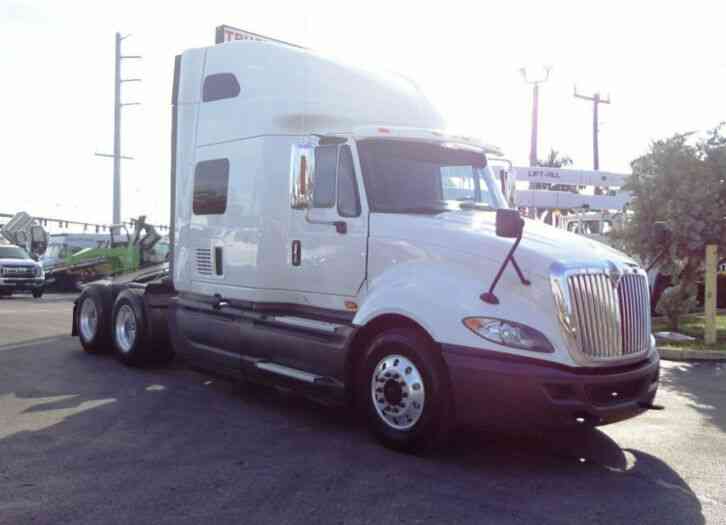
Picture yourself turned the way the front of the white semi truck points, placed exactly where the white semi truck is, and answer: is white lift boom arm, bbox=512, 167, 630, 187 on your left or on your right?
on your left

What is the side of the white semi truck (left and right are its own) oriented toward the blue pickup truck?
back

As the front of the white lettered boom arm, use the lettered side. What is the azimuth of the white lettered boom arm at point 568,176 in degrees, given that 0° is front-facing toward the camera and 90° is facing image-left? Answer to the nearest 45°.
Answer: approximately 0°

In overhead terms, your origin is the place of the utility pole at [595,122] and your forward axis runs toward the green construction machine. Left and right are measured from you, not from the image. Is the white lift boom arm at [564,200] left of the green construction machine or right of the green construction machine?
left

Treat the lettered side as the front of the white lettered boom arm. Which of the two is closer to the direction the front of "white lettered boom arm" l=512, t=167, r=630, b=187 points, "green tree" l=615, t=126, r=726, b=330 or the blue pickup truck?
the green tree

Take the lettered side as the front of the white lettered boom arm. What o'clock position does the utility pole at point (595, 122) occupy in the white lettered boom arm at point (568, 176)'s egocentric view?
The utility pole is roughly at 6 o'clock from the white lettered boom arm.

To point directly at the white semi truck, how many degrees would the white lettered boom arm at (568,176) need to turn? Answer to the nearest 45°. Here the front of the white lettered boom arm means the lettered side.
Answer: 0° — it already faces it
